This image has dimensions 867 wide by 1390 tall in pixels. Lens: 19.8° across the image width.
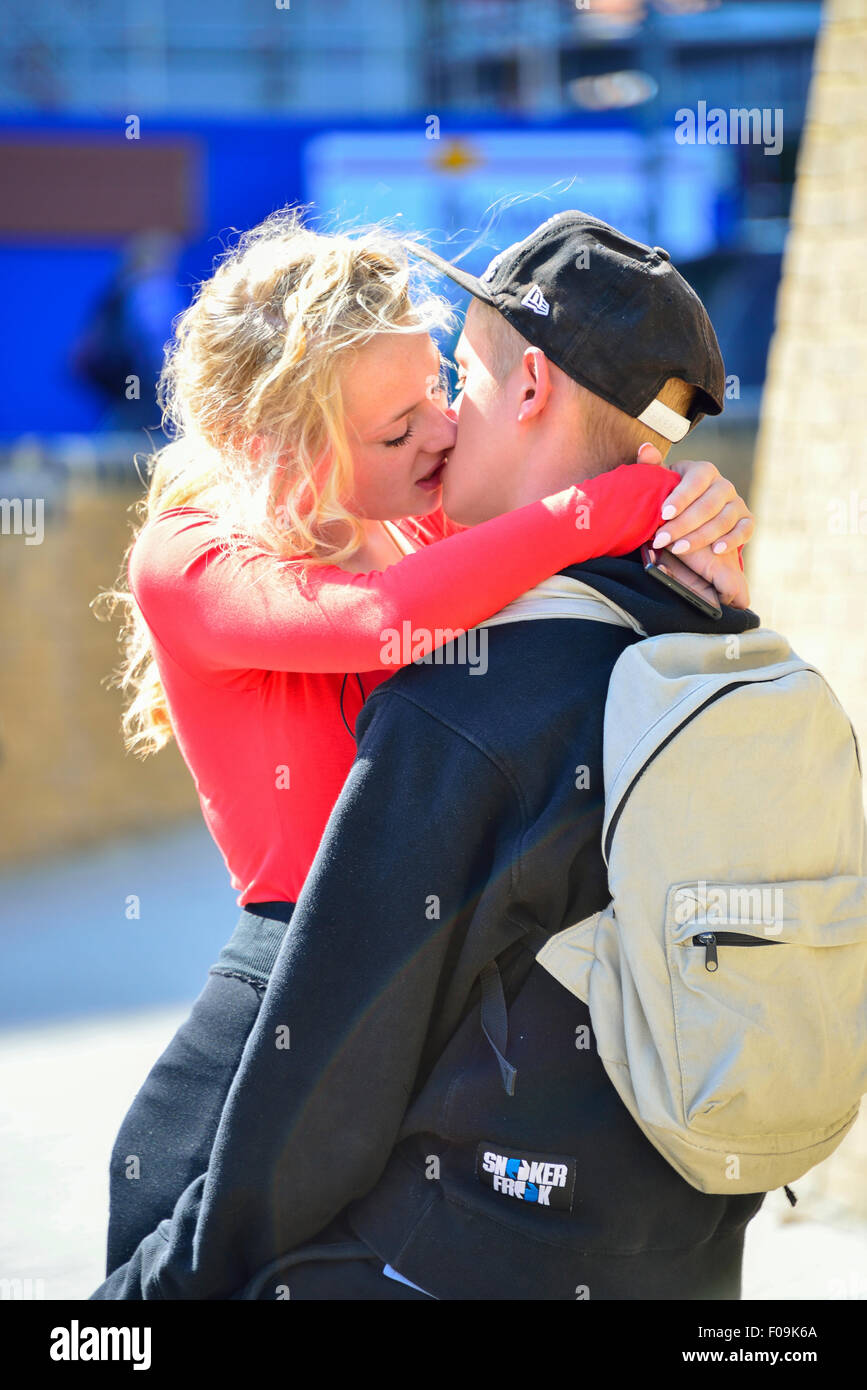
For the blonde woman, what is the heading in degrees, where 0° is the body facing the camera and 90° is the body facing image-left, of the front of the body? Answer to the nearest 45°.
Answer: approximately 315°

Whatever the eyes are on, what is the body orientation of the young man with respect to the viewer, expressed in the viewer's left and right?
facing away from the viewer and to the left of the viewer

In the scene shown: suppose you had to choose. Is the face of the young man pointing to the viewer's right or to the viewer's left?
to the viewer's left

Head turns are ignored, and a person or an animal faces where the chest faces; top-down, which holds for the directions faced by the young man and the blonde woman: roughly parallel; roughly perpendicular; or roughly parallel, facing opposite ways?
roughly parallel, facing opposite ways
